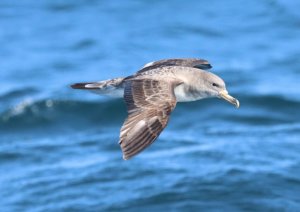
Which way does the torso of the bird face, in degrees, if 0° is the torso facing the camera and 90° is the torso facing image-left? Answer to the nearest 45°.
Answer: approximately 270°
